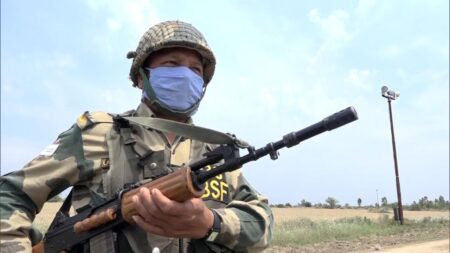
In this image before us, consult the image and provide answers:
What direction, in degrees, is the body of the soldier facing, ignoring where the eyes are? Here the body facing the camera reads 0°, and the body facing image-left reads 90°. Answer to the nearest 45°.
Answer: approximately 315°

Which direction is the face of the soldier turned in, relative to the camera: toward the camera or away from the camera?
toward the camera
